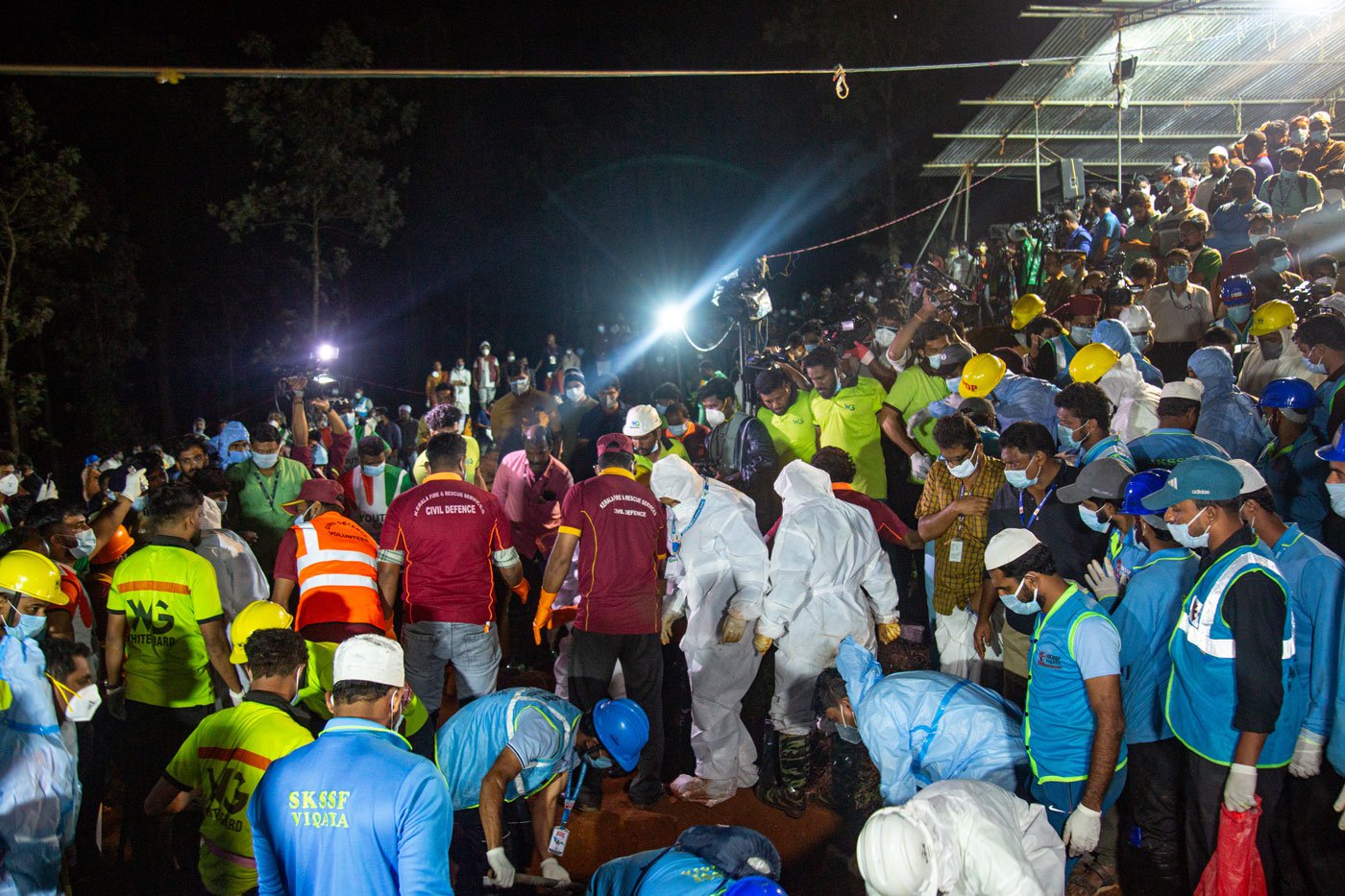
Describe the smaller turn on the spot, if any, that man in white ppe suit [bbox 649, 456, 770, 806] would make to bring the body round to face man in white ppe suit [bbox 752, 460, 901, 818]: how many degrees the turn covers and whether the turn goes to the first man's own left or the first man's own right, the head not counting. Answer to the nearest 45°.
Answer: approximately 135° to the first man's own left

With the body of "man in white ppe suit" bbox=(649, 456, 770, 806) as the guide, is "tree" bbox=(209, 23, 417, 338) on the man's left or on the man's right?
on the man's right
